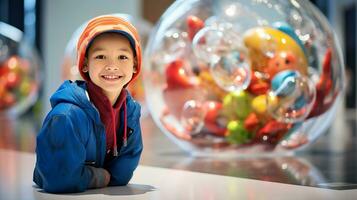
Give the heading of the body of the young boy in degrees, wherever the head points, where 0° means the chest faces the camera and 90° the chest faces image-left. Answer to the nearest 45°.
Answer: approximately 315°

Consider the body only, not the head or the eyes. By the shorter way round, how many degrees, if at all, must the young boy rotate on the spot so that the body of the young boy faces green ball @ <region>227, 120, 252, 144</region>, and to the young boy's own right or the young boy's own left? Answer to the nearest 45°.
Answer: approximately 90° to the young boy's own left

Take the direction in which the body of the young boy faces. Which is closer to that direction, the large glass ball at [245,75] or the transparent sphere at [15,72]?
the large glass ball

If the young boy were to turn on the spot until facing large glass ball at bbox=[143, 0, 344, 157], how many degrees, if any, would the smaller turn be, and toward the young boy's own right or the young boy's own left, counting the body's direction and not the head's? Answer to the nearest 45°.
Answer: approximately 90° to the young boy's own left

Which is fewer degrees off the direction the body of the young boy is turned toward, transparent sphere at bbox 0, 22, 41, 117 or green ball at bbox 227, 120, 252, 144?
the green ball

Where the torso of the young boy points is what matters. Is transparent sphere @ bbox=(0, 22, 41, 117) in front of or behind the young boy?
behind
